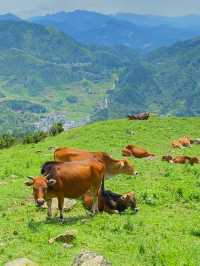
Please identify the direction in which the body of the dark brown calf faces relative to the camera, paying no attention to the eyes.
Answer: to the viewer's right

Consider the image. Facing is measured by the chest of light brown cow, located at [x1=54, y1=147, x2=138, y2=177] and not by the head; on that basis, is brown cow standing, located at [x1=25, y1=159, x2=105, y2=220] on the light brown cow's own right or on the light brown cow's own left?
on the light brown cow's own right

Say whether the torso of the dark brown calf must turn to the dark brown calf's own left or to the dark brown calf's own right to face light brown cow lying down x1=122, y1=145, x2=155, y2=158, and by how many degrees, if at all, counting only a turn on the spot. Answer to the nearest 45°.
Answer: approximately 90° to the dark brown calf's own left

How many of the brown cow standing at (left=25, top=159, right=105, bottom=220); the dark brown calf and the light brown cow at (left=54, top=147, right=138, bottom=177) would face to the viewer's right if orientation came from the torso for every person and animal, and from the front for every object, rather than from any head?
2

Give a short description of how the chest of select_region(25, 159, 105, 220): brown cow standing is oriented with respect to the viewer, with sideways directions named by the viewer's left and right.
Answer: facing the viewer and to the left of the viewer

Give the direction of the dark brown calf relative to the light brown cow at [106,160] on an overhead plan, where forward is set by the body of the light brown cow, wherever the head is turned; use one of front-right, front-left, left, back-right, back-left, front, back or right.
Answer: right

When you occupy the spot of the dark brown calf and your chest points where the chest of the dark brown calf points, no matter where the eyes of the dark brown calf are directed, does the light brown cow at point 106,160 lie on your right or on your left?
on your left

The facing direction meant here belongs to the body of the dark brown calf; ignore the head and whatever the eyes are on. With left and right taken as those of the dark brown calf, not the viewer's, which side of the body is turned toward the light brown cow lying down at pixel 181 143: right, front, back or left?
left

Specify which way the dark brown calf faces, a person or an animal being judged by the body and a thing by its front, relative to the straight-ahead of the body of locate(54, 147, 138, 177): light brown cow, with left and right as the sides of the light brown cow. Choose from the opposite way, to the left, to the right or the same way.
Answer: the same way

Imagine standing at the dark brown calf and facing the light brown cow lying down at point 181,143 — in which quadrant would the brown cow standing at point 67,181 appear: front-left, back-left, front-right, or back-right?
back-left

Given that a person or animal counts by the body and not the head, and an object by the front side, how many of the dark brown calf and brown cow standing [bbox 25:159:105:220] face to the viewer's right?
1

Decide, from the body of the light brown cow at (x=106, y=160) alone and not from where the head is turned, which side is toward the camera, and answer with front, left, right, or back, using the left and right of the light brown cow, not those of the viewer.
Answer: right

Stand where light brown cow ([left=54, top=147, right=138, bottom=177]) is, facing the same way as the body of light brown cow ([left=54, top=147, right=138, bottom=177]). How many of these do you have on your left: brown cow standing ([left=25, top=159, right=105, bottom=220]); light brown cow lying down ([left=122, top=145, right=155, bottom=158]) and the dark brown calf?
1

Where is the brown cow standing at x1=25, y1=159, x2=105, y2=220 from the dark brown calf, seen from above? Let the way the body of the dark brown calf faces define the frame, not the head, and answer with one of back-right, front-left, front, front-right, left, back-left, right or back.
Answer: back-right
